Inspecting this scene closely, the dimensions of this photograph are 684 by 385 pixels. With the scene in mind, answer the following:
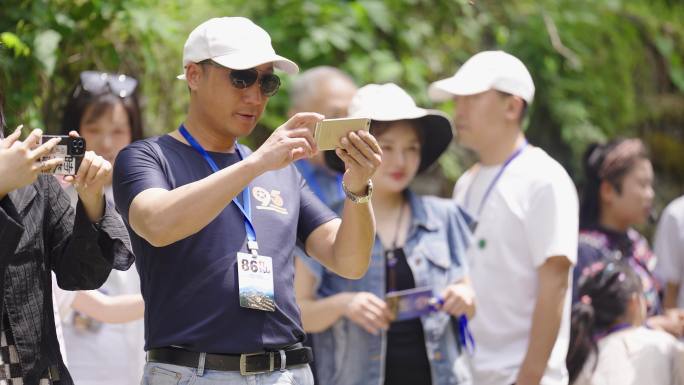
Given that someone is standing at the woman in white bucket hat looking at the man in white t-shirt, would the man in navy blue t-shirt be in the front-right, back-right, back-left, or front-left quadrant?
back-right

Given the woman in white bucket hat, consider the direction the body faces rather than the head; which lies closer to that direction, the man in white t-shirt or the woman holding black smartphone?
the woman holding black smartphone

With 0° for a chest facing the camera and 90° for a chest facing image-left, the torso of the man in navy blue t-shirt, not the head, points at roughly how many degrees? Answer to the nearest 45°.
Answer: approximately 315°

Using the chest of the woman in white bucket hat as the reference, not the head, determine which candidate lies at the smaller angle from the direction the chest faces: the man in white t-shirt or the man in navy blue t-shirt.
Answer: the man in navy blue t-shirt

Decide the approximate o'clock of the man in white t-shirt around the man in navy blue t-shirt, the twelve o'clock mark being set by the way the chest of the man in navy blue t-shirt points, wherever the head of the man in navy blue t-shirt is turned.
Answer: The man in white t-shirt is roughly at 9 o'clock from the man in navy blue t-shirt.

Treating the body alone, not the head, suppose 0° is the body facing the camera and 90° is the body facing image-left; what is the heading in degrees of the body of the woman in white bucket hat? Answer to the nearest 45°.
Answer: approximately 0°

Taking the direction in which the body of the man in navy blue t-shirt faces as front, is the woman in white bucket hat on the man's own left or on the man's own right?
on the man's own left

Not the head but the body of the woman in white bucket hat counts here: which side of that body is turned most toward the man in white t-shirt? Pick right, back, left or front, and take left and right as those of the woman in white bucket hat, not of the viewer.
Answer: left
